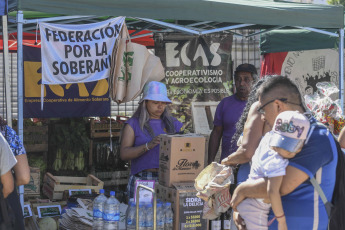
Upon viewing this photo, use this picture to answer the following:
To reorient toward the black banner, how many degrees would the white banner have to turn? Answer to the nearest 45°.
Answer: approximately 135° to its left

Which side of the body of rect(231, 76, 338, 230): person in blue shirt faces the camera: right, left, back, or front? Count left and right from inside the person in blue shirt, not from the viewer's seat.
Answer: left

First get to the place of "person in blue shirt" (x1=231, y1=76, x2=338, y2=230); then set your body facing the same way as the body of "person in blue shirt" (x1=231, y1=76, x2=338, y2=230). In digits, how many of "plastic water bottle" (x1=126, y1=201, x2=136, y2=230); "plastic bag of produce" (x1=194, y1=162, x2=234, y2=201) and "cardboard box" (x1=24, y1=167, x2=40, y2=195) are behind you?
0

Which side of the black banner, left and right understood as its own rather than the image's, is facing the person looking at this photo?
front

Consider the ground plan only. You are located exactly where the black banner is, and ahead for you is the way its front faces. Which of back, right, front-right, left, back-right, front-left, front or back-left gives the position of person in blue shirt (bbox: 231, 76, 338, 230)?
front

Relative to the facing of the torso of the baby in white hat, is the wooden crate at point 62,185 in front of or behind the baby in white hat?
behind

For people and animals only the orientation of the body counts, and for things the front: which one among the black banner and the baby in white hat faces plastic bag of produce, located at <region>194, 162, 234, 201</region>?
the black banner

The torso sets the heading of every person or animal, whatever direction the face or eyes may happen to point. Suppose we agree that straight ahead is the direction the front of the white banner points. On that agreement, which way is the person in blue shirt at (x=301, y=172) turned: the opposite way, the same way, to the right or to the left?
to the right

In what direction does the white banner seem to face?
toward the camera

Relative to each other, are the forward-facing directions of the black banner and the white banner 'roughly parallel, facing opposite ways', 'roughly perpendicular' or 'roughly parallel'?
roughly parallel

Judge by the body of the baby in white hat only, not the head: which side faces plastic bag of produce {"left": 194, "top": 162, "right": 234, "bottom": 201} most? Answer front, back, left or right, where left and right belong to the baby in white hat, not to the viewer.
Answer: back

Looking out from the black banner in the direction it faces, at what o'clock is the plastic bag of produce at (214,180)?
The plastic bag of produce is roughly at 12 o'clock from the black banner.

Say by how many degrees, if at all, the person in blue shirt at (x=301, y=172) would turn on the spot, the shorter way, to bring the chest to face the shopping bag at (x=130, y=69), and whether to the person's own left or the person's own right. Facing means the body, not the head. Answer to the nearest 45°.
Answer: approximately 45° to the person's own right
